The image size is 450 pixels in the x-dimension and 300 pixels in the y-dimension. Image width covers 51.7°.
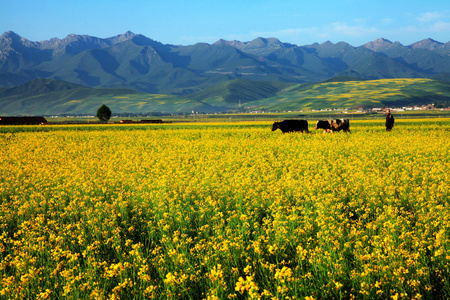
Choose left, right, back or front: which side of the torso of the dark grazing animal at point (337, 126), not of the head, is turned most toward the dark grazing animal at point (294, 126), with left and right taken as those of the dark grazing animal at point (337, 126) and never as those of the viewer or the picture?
front

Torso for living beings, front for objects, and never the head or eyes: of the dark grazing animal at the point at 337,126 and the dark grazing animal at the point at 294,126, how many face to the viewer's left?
2

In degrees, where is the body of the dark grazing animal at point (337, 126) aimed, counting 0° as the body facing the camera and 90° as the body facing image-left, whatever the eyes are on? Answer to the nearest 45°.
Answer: approximately 90°

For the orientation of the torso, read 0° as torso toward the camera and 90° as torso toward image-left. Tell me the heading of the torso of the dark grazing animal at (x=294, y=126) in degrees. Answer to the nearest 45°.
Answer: approximately 90°

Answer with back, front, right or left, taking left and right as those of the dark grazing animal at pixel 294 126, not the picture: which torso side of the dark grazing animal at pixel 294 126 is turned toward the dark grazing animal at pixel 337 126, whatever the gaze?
back
